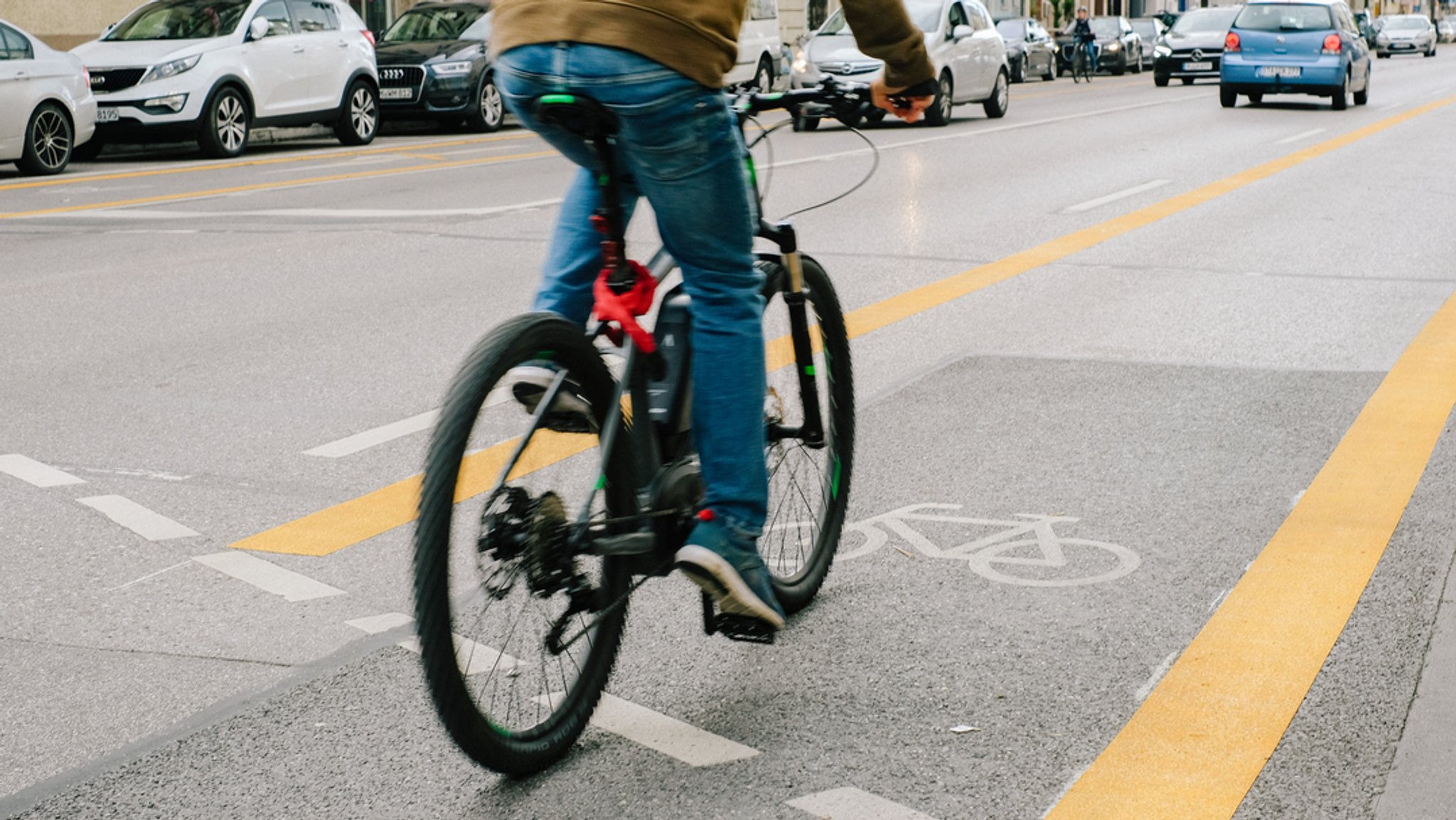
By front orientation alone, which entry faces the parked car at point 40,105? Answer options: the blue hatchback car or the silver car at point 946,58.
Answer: the silver car

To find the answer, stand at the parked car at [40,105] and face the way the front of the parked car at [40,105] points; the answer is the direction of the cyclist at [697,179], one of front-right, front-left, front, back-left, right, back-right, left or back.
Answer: front-left

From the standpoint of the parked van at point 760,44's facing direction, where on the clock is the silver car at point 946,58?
The silver car is roughly at 10 o'clock from the parked van.

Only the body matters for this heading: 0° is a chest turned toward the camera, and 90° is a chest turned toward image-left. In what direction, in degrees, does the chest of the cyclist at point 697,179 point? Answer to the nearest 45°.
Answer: approximately 225°

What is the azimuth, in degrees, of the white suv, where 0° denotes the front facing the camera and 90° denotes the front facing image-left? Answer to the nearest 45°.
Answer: approximately 45°

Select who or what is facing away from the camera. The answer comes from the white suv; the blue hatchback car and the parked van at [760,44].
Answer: the blue hatchback car

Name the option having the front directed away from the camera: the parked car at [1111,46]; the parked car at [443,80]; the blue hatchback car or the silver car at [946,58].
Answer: the blue hatchback car

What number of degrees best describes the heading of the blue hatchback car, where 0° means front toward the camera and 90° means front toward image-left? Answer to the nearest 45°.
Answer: approximately 180°

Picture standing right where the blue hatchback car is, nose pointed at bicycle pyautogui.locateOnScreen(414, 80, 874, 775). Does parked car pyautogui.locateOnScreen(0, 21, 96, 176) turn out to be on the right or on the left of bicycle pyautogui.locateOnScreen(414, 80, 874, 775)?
right

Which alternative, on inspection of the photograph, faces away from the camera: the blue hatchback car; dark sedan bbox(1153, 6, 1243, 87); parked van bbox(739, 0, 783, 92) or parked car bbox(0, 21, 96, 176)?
the blue hatchback car

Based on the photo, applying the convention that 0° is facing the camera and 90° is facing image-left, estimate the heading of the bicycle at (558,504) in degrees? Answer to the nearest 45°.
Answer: approximately 225°

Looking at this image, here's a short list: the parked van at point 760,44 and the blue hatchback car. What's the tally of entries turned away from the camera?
1

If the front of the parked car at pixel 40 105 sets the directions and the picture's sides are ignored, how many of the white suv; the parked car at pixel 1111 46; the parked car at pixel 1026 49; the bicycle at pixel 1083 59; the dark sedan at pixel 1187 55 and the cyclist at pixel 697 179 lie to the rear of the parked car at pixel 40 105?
5

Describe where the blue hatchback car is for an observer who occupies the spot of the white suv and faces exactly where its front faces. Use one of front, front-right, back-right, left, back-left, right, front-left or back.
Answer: back-left

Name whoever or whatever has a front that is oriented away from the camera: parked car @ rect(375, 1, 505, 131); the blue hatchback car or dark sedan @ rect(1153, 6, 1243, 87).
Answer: the blue hatchback car

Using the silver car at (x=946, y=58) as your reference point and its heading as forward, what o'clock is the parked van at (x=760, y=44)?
The parked van is roughly at 4 o'clock from the silver car.
